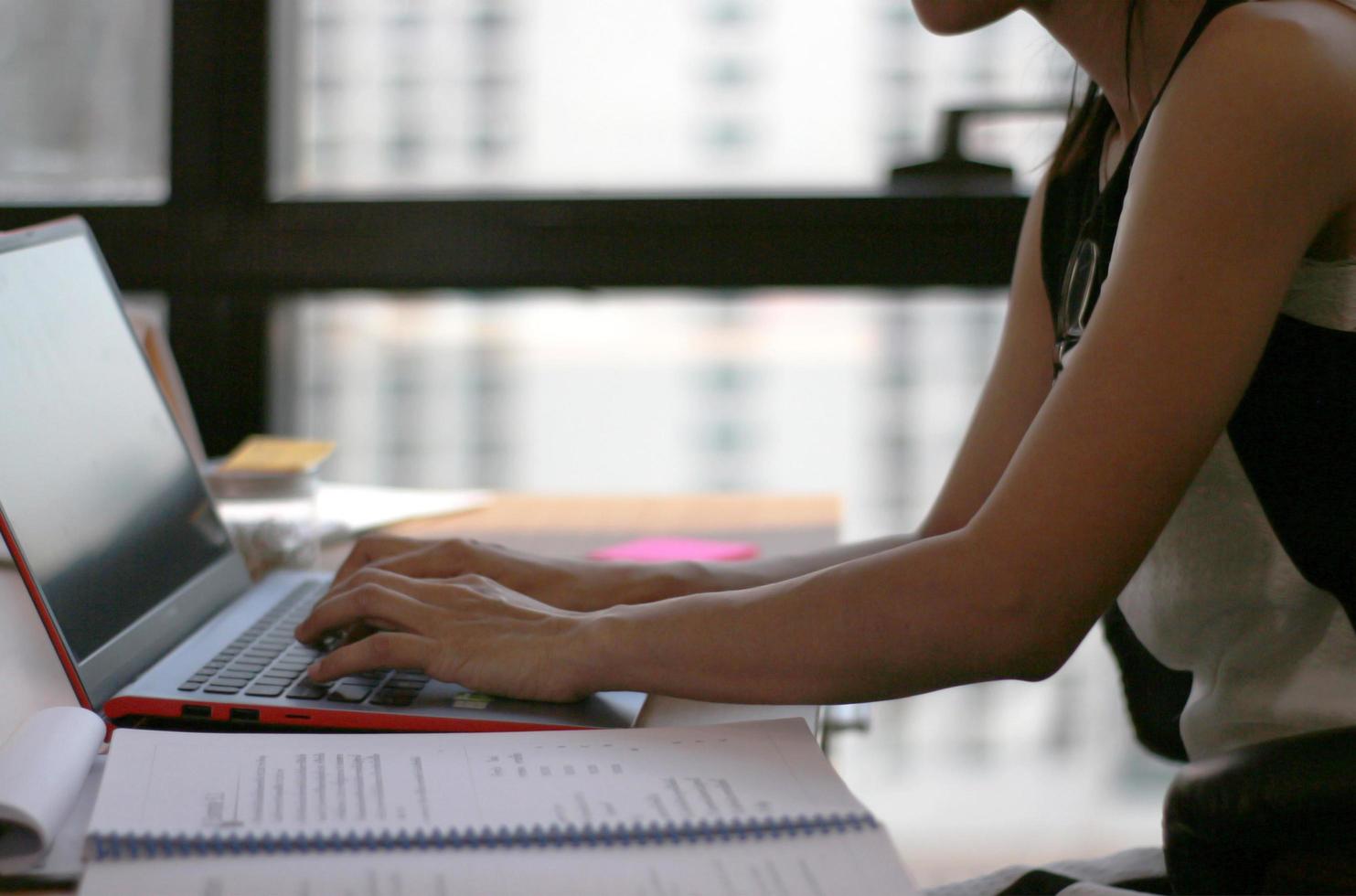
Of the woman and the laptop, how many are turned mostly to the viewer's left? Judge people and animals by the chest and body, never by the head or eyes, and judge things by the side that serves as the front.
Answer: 1

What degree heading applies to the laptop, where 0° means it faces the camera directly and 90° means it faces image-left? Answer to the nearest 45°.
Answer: approximately 270°

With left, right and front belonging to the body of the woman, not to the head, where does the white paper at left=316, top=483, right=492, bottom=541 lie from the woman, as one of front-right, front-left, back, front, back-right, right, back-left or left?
front-right

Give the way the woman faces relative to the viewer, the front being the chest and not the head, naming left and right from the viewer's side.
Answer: facing to the left of the viewer

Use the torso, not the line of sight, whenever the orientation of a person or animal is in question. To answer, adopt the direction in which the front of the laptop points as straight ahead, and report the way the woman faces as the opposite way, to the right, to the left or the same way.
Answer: the opposite way

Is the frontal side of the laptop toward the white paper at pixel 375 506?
no

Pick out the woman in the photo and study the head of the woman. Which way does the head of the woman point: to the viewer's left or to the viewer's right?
to the viewer's left
